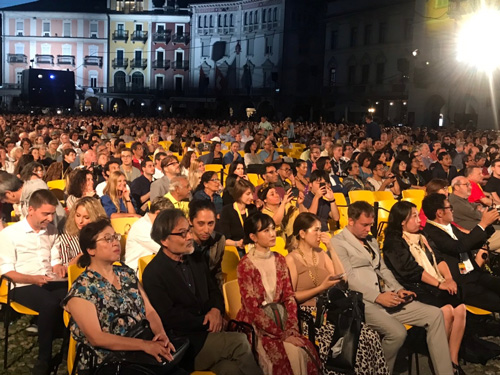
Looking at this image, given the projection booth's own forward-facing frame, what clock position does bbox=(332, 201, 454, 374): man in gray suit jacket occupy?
The man in gray suit jacket is roughly at 12 o'clock from the projection booth.

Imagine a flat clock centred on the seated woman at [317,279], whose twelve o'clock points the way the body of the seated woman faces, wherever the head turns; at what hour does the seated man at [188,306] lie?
The seated man is roughly at 3 o'clock from the seated woman.

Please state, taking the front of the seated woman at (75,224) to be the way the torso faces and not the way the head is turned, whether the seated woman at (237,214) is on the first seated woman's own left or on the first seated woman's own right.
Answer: on the first seated woman's own left

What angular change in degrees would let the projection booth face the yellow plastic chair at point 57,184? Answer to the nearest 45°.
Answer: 0° — it already faces it

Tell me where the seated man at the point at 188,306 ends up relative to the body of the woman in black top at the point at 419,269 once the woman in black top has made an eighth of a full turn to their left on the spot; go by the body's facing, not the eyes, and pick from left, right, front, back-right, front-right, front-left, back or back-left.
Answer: back-right

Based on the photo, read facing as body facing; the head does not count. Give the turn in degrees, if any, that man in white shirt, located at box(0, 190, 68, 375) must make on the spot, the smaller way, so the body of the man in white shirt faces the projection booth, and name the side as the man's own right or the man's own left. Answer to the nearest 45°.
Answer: approximately 135° to the man's own left

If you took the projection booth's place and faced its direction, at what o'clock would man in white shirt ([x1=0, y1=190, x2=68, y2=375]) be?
The man in white shirt is roughly at 12 o'clock from the projection booth.

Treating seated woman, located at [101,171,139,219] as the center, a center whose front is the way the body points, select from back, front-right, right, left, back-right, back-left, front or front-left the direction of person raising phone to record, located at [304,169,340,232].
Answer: front-left

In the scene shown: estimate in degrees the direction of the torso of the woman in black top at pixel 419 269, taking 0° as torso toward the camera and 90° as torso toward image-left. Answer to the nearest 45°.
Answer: approximately 315°

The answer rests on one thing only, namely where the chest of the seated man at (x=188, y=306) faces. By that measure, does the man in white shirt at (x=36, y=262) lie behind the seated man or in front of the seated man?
behind

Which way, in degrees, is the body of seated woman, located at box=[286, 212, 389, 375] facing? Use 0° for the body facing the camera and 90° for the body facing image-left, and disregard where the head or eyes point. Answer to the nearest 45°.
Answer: approximately 315°

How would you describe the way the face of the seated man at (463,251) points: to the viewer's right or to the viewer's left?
to the viewer's right

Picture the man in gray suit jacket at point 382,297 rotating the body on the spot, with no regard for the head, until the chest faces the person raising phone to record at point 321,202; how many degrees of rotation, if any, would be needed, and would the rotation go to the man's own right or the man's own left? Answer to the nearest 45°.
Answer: approximately 135° to the man's own left

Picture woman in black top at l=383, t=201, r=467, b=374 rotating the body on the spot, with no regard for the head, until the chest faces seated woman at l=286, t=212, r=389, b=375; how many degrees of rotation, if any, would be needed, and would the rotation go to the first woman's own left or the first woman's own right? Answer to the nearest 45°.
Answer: approximately 90° to the first woman's own right
